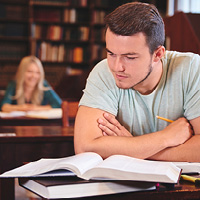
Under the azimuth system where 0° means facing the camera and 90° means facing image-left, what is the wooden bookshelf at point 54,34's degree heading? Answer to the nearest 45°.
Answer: approximately 0°

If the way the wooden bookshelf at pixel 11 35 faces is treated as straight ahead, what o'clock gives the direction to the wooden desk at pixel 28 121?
The wooden desk is roughly at 12 o'clock from the wooden bookshelf.

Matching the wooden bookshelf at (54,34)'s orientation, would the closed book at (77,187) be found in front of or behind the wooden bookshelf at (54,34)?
in front

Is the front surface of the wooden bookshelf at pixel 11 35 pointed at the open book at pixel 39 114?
yes

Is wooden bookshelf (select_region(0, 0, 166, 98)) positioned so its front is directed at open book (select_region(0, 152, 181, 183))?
yes

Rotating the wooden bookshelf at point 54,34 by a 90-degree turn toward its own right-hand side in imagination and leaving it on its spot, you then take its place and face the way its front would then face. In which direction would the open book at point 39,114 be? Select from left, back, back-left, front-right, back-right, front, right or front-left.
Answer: left

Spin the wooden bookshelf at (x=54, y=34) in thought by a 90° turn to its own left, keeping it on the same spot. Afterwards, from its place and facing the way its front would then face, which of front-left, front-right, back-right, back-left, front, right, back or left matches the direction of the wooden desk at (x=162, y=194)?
right

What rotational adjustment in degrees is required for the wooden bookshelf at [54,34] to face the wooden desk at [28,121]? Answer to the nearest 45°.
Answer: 0° — it already faces it

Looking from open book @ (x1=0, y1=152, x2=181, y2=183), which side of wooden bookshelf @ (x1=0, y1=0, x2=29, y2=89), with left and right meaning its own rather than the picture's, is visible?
front

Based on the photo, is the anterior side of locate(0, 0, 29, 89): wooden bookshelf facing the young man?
yes

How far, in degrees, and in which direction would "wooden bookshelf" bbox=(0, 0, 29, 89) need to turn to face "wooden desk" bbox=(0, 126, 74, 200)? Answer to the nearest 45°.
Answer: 0° — it already faces it

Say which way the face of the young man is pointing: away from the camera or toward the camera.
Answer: toward the camera

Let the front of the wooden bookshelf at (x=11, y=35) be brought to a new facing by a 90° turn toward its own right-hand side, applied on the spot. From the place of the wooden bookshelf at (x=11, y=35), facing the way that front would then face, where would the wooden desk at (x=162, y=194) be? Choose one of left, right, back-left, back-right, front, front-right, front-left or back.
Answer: left
